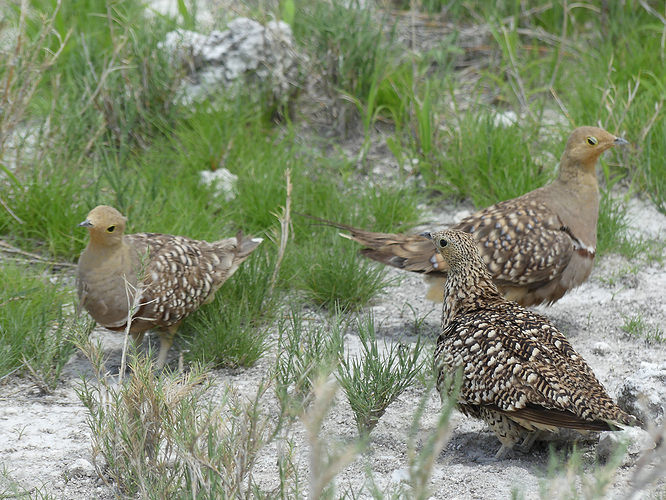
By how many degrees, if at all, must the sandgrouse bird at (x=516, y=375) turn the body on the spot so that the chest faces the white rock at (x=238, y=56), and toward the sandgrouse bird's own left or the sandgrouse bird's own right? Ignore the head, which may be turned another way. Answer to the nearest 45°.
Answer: approximately 45° to the sandgrouse bird's own right

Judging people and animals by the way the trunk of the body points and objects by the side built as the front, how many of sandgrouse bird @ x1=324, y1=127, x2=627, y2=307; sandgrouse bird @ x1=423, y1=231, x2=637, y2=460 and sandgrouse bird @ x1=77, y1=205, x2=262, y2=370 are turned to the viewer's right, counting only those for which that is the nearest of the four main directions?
1

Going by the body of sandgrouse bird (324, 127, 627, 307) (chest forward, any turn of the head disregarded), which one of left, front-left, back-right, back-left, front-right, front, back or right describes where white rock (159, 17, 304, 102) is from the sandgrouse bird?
back-left

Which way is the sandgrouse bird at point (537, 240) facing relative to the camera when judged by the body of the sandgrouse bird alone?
to the viewer's right

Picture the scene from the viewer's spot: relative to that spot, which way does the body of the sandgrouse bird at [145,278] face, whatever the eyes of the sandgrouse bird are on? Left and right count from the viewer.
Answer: facing the viewer and to the left of the viewer

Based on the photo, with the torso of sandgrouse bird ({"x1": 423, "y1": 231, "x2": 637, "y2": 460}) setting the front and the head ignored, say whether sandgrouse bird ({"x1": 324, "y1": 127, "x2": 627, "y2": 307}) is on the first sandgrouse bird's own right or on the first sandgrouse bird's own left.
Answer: on the first sandgrouse bird's own right

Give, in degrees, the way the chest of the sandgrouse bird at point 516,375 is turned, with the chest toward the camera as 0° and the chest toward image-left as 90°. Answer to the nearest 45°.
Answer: approximately 90°
